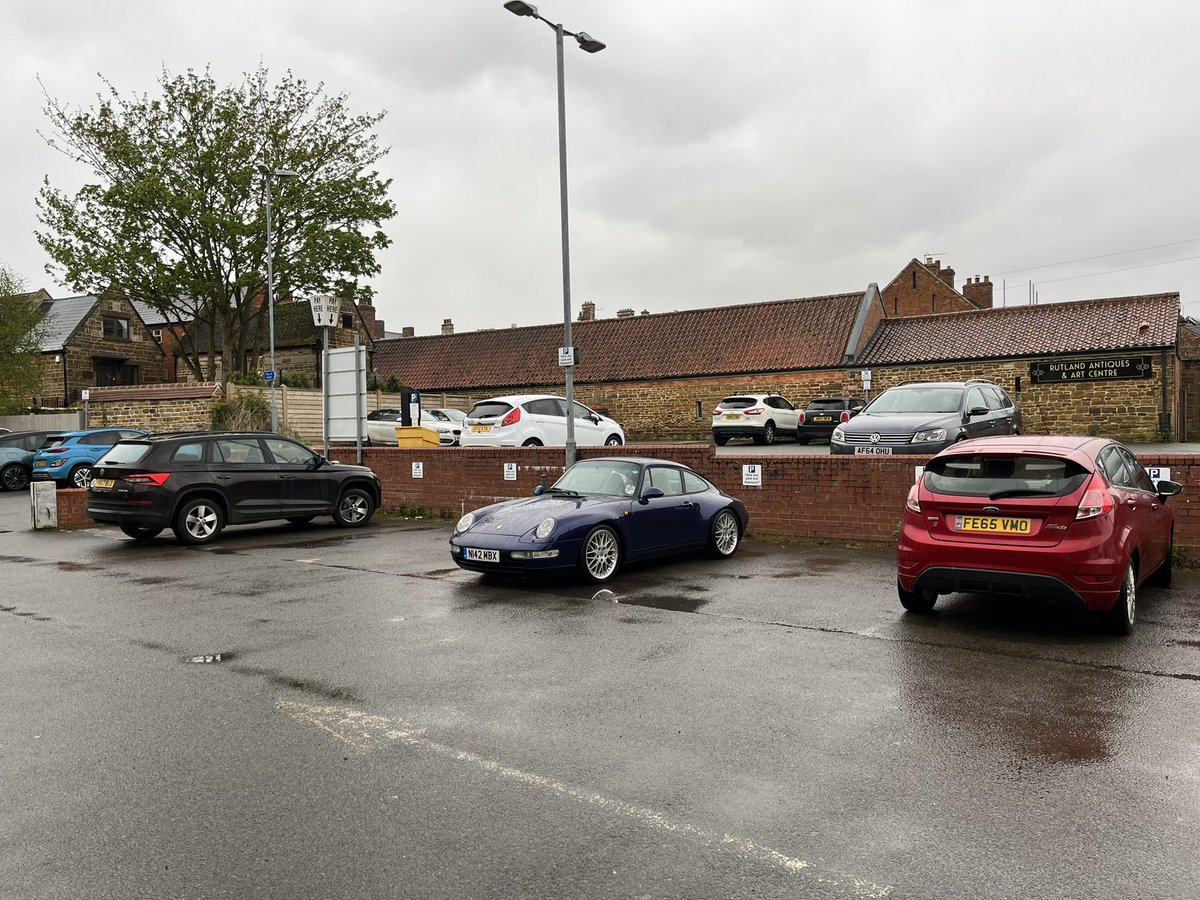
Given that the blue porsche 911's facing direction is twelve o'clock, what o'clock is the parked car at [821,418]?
The parked car is roughly at 5 o'clock from the blue porsche 911.

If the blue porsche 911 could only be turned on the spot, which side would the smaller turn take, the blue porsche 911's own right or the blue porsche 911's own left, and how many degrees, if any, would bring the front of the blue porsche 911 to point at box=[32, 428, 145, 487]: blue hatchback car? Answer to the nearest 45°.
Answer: approximately 90° to the blue porsche 911's own right

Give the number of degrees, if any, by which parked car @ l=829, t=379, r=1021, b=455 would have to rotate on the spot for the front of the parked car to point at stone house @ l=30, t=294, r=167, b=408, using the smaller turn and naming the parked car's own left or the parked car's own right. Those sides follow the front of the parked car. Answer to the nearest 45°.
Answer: approximately 90° to the parked car's own right

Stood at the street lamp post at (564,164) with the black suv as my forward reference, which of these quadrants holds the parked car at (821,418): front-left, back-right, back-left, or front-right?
back-right

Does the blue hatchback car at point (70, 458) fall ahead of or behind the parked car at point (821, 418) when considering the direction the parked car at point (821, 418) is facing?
behind

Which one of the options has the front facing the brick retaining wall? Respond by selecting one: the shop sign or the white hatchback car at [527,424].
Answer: the shop sign

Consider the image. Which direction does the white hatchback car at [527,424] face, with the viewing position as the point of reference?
facing away from the viewer and to the right of the viewer

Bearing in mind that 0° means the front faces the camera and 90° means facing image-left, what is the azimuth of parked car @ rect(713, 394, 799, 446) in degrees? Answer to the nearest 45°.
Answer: approximately 225°

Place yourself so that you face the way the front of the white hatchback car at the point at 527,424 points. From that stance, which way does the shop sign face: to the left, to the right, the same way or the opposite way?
the opposite way

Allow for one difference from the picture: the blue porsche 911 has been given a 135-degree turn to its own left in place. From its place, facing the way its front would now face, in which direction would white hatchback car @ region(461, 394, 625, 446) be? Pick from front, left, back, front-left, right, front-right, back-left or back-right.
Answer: left

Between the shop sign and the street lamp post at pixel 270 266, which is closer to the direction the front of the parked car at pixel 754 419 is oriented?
the shop sign
